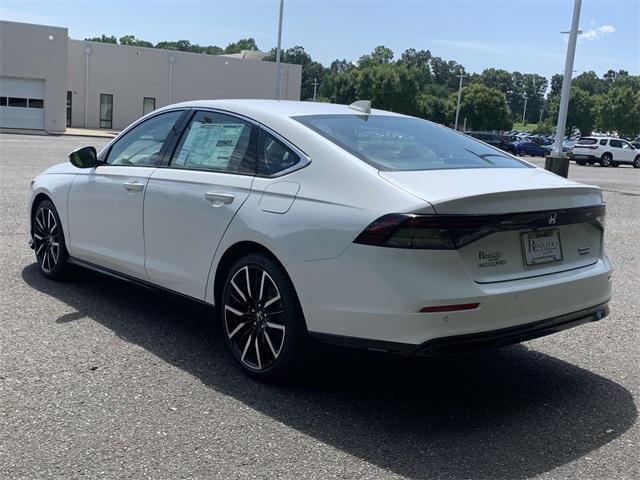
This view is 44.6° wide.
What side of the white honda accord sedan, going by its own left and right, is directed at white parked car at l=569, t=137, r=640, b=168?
right

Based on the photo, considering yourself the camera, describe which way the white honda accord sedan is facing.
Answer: facing away from the viewer and to the left of the viewer

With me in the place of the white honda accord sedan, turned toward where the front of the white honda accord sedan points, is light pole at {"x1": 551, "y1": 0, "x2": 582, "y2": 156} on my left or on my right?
on my right
